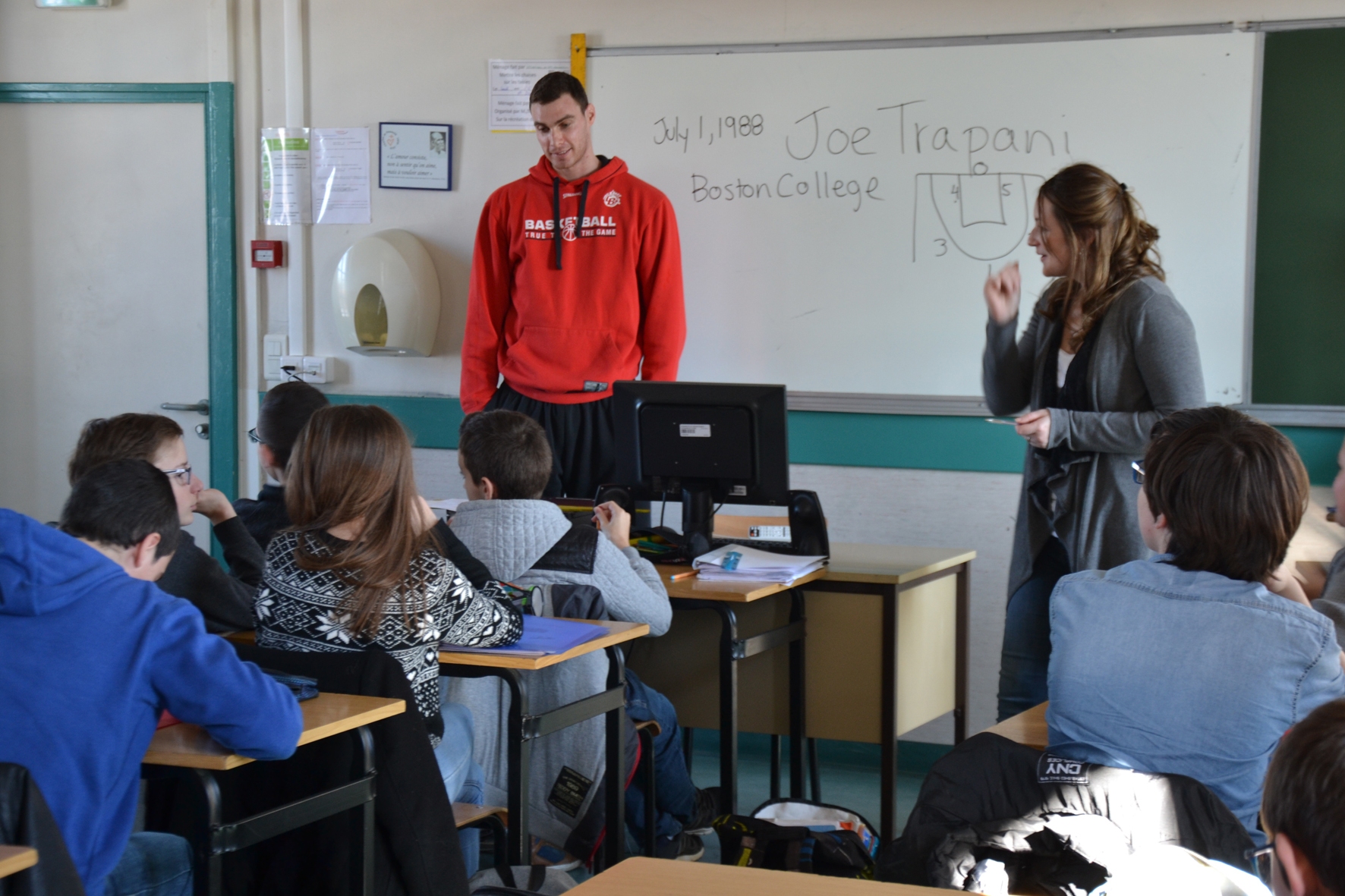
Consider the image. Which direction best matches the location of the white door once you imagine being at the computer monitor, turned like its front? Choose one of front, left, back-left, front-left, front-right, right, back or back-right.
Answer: front-left

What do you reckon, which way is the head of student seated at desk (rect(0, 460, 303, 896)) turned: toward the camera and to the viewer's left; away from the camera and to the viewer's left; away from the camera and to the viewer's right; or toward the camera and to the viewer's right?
away from the camera and to the viewer's right

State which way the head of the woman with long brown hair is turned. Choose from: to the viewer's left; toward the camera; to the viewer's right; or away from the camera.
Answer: to the viewer's left

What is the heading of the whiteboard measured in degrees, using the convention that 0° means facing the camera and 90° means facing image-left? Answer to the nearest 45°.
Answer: approximately 0°

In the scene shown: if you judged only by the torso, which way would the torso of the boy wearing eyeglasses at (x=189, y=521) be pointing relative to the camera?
to the viewer's right

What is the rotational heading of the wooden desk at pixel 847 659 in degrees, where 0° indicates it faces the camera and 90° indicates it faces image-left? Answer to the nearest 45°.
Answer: approximately 180°

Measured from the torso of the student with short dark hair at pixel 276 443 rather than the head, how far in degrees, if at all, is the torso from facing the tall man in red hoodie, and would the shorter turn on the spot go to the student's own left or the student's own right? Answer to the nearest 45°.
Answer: approximately 90° to the student's own right

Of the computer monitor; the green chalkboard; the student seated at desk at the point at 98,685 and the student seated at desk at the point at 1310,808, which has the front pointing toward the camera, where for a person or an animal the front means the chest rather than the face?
the green chalkboard

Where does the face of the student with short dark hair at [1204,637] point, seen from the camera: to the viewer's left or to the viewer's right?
to the viewer's left

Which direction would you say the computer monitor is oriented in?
away from the camera

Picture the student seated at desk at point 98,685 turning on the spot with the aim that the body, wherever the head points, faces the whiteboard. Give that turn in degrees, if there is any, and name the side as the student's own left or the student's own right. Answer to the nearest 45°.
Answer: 0° — they already face it

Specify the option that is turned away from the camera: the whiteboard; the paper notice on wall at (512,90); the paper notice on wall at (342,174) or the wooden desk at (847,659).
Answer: the wooden desk

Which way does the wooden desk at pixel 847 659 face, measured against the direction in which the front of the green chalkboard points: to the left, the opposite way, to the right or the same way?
the opposite way
